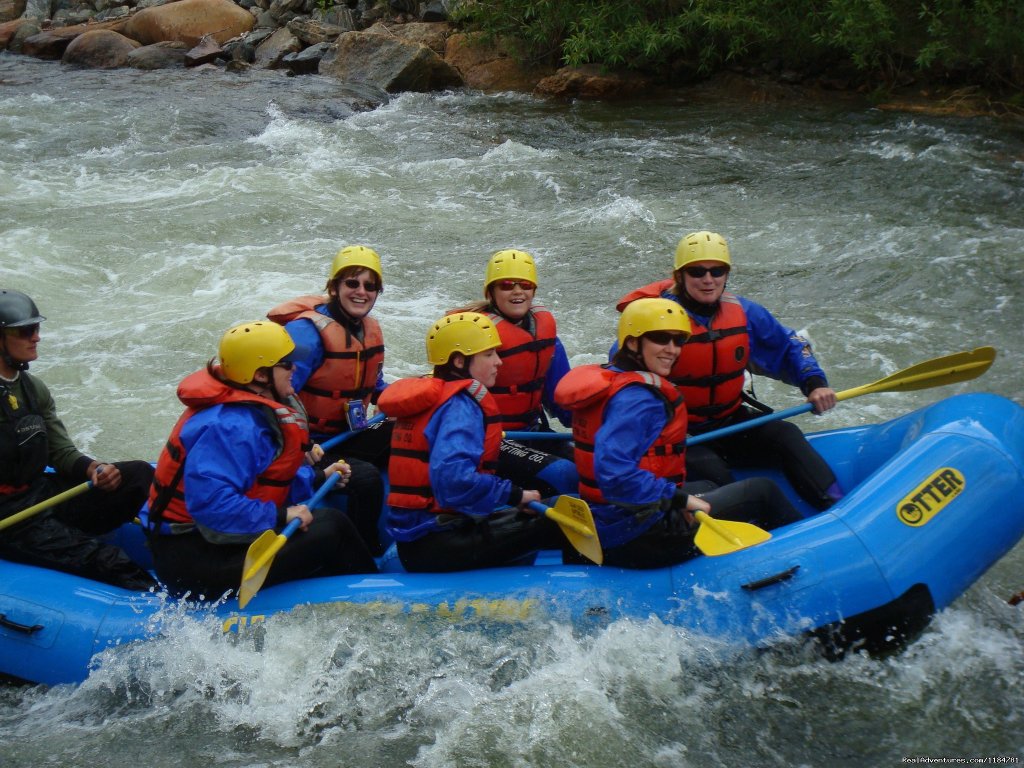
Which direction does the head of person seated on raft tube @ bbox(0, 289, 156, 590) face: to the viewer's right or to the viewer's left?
to the viewer's right

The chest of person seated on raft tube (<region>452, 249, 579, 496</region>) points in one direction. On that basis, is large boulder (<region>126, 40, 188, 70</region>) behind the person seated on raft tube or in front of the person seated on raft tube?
behind

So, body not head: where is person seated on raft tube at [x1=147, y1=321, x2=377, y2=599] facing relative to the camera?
to the viewer's right

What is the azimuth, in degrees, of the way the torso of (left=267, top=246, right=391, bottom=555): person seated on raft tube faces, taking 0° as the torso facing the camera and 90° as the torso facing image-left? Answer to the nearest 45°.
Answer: approximately 315°

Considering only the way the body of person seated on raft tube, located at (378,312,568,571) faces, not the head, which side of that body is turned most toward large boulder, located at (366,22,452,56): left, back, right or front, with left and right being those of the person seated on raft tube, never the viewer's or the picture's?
left

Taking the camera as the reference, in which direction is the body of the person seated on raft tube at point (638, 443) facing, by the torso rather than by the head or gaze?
to the viewer's right

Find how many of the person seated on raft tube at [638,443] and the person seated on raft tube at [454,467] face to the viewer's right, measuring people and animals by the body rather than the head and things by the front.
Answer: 2

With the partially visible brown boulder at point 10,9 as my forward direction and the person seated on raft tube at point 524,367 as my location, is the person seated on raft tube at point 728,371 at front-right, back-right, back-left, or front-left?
back-right

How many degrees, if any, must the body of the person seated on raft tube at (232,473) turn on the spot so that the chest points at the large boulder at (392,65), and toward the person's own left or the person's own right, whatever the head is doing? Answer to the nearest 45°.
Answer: approximately 90° to the person's own left
